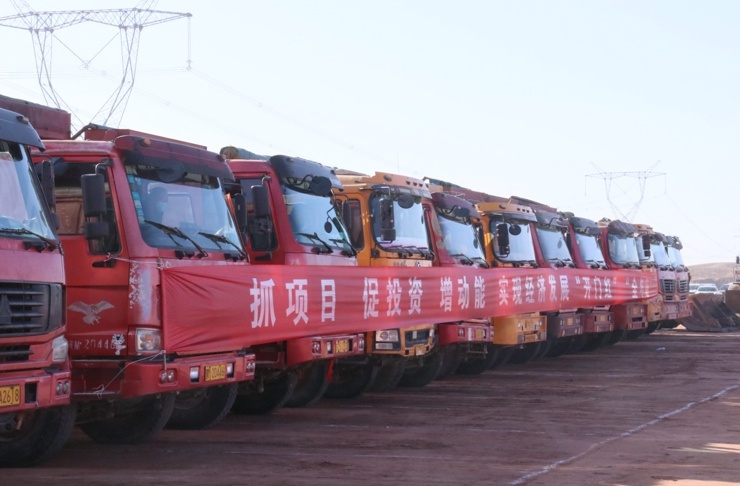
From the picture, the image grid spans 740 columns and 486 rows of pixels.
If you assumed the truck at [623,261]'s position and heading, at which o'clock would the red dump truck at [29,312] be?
The red dump truck is roughly at 2 o'clock from the truck.

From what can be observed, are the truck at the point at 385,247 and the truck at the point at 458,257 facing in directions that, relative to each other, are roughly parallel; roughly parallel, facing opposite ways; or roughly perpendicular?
roughly parallel

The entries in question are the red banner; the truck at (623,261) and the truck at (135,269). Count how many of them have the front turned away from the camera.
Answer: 0

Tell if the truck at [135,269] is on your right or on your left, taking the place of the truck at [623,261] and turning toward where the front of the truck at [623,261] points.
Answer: on your right

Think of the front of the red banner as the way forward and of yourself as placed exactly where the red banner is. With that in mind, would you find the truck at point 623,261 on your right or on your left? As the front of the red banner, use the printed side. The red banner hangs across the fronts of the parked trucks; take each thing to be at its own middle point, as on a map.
on your left

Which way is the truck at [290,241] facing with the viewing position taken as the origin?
facing the viewer and to the right of the viewer

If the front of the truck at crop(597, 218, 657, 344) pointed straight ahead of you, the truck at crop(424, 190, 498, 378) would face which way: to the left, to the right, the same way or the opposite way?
the same way

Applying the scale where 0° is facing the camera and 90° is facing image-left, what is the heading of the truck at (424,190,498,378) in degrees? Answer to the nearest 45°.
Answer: approximately 315°

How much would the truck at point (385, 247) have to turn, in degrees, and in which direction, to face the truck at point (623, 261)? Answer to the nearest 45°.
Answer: approximately 90° to its left

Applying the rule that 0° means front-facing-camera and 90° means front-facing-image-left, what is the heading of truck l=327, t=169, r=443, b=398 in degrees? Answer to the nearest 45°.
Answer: approximately 315°

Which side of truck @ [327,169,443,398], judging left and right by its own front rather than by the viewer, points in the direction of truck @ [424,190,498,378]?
left

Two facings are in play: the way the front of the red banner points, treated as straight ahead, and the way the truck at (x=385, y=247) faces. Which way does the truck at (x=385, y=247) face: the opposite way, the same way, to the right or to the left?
the same way

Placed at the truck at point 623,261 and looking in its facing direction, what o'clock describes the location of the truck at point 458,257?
the truck at point 458,257 is roughly at 2 o'clock from the truck at point 623,261.

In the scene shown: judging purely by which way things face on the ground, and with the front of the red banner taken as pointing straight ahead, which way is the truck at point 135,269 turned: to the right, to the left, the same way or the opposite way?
the same way

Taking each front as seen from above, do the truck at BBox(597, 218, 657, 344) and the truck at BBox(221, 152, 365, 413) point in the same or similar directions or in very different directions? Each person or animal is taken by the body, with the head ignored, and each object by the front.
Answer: same or similar directions

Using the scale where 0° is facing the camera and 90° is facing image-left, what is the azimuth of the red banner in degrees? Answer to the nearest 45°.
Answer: approximately 315°
